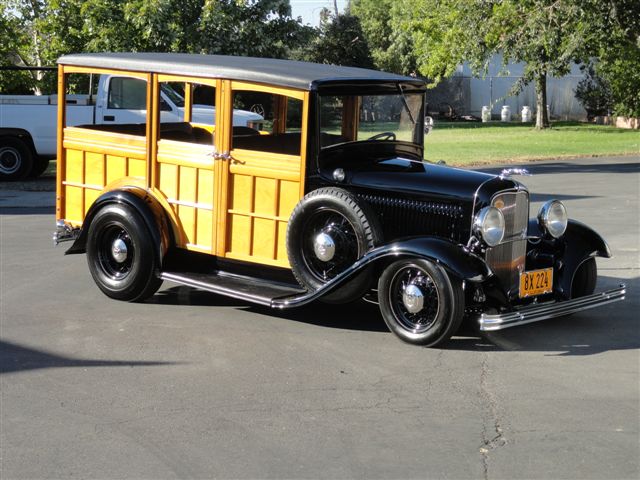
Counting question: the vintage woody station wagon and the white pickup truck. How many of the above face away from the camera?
0

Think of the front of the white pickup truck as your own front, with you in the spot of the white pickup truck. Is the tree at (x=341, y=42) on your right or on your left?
on your left

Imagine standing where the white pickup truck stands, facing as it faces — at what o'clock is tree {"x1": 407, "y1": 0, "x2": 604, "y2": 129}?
The tree is roughly at 11 o'clock from the white pickup truck.

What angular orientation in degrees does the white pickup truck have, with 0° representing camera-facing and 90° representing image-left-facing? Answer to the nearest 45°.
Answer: approximately 270°

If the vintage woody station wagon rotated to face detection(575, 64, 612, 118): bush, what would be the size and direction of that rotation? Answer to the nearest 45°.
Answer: approximately 135° to its left

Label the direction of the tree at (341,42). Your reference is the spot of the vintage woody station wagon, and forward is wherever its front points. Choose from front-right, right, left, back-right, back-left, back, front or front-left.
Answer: back-left

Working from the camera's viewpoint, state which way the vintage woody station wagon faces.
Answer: facing the viewer and to the right of the viewer

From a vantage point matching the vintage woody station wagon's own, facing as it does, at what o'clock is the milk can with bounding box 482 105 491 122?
The milk can is roughly at 8 o'clock from the vintage woody station wagon.

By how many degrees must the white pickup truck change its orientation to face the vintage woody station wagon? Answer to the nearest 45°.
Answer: approximately 90° to its right

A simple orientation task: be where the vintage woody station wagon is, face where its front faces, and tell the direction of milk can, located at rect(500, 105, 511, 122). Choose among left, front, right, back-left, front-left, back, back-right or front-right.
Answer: back-left
